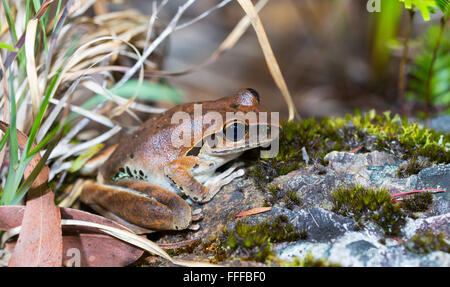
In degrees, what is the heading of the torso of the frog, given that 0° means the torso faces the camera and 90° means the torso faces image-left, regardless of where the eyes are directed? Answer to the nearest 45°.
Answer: approximately 270°

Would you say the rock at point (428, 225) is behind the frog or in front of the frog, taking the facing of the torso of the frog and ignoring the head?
in front

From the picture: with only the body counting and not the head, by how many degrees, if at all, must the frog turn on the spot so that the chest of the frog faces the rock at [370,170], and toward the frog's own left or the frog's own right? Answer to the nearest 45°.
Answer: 0° — it already faces it

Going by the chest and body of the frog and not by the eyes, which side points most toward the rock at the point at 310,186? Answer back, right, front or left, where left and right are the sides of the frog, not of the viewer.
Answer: front
